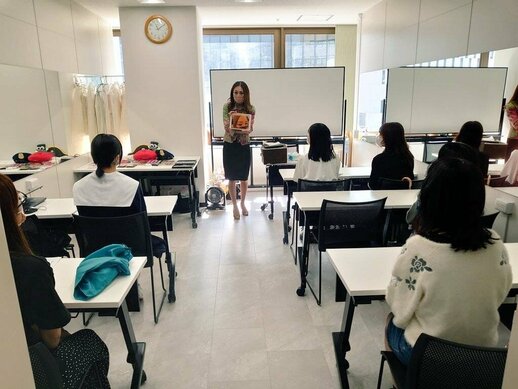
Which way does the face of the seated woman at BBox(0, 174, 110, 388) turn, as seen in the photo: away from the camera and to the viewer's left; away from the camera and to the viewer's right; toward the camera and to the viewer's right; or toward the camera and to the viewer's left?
away from the camera and to the viewer's right

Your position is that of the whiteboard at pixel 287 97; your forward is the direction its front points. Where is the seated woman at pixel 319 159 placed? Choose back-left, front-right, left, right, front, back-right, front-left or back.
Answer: front

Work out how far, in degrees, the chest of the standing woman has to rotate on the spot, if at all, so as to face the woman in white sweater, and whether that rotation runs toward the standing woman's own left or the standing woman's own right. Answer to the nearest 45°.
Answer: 0° — they already face them

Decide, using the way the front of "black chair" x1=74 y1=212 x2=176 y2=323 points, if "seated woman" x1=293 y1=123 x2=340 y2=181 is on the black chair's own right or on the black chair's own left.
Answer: on the black chair's own right

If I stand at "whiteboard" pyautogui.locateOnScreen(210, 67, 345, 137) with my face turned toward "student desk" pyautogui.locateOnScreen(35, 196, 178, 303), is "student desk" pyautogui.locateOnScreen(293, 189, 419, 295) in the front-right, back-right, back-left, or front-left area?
front-left

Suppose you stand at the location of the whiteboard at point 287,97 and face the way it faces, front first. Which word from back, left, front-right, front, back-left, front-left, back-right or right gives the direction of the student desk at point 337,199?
front

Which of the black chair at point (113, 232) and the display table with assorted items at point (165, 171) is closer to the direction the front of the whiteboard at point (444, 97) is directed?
the black chair

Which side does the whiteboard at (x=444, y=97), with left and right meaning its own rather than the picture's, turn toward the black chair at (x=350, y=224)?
front

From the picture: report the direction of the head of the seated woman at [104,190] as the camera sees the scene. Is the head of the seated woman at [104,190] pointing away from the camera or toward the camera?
away from the camera

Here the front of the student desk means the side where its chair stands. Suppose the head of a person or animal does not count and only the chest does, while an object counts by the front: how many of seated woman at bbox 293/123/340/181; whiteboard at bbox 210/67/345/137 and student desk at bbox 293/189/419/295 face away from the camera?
1

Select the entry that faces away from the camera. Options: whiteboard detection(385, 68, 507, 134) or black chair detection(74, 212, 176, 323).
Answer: the black chair

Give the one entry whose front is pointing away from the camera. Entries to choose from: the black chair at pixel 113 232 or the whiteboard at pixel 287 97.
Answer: the black chair

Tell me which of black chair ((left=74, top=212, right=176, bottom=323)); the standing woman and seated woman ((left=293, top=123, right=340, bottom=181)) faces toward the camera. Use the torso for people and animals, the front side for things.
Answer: the standing woman

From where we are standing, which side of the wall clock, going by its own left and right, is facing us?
front

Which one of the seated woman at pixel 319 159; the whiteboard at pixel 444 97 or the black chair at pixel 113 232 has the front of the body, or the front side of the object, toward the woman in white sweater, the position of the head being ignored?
the whiteboard

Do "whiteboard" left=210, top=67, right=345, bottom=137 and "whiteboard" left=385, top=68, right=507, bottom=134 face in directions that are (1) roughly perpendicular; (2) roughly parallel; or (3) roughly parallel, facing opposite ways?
roughly parallel

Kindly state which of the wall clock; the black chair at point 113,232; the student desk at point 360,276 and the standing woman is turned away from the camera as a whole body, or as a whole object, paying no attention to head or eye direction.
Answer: the black chair

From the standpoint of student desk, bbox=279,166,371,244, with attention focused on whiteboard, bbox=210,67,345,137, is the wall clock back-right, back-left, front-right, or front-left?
front-left

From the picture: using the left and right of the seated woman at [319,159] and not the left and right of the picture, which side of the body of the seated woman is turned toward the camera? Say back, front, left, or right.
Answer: back

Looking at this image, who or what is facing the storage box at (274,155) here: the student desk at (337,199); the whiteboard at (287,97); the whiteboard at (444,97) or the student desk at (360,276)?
the whiteboard at (287,97)

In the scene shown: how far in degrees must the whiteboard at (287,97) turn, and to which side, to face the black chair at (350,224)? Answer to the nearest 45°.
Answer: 0° — it already faces it

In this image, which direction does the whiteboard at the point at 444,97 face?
toward the camera

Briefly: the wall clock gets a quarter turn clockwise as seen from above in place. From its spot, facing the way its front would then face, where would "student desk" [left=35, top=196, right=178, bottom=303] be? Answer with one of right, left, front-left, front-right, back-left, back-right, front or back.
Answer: left
